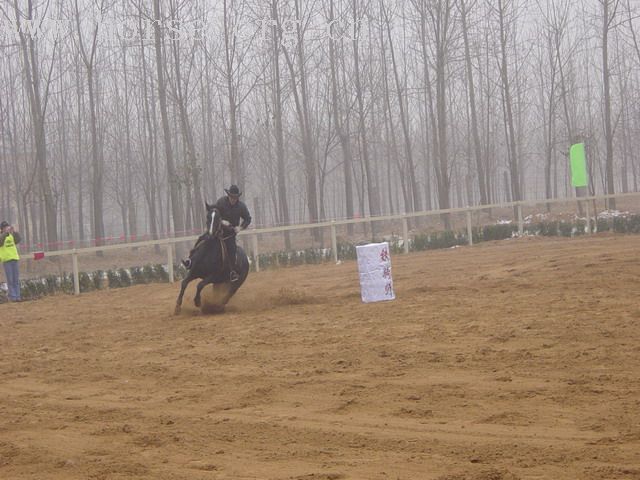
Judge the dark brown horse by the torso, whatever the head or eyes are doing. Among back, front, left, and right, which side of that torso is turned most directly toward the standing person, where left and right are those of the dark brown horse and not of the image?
right

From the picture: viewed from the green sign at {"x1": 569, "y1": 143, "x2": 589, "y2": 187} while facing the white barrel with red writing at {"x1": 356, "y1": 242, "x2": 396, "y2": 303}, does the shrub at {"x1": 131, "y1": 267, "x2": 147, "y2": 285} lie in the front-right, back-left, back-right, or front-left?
front-right

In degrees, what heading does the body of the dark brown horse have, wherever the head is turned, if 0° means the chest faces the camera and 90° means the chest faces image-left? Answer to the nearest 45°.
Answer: approximately 45°

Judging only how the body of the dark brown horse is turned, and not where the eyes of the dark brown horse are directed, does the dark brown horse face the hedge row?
no

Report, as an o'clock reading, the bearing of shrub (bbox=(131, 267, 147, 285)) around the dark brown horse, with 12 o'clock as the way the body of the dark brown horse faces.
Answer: The shrub is roughly at 4 o'clock from the dark brown horse.

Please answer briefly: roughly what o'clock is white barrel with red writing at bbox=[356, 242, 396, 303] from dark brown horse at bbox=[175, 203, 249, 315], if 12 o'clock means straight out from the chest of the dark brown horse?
The white barrel with red writing is roughly at 8 o'clock from the dark brown horse.

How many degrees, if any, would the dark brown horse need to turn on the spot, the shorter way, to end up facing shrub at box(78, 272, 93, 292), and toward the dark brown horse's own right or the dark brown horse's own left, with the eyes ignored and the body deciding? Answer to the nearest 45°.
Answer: approximately 135° to the dark brown horse's own right

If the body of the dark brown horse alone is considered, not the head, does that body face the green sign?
no

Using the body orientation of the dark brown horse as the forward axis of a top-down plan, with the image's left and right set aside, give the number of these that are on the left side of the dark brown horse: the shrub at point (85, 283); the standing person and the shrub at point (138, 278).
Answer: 0
